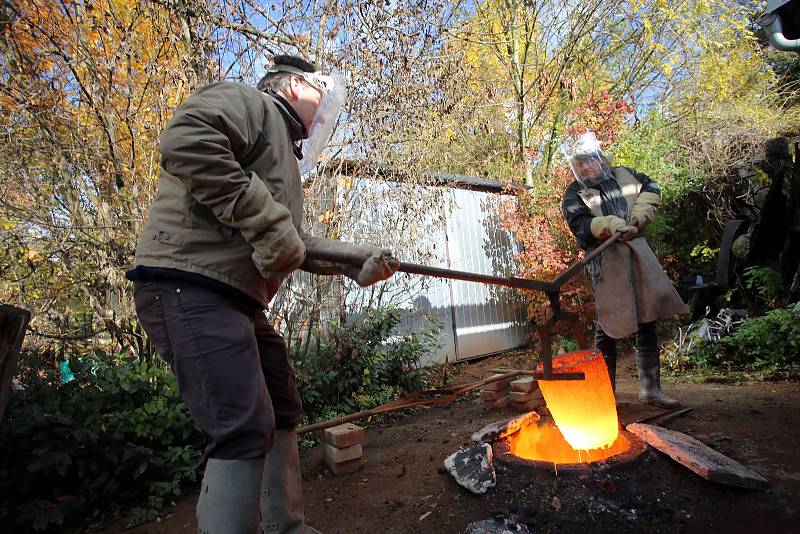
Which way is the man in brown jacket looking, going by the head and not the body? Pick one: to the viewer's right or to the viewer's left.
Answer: to the viewer's right

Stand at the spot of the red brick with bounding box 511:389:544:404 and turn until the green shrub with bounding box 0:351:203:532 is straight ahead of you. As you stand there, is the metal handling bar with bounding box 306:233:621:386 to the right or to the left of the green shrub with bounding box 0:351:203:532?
left

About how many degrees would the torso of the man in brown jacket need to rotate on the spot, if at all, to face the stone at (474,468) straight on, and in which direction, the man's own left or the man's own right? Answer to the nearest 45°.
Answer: approximately 45° to the man's own left

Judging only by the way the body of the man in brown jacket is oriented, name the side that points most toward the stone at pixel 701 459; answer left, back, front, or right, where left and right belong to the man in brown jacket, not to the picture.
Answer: front

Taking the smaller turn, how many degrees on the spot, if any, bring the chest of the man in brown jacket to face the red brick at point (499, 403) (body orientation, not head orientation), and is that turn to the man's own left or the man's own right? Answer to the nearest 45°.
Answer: approximately 45° to the man's own left

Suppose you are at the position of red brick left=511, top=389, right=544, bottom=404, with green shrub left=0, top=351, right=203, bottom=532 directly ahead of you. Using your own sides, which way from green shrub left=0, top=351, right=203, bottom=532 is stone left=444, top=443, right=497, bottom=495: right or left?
left

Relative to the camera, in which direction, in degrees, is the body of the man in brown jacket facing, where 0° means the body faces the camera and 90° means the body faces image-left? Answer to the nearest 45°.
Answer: approximately 270°

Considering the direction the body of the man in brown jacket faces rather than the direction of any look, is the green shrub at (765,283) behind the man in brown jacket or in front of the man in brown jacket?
in front

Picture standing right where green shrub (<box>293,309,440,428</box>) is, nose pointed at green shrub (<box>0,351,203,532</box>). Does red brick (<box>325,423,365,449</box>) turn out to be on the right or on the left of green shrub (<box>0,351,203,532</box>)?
left
